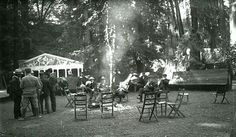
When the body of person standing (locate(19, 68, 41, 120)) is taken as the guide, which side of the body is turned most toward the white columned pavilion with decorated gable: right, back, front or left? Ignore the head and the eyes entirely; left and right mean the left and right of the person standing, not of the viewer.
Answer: front

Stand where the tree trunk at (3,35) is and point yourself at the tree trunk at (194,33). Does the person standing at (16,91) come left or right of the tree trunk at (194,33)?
right

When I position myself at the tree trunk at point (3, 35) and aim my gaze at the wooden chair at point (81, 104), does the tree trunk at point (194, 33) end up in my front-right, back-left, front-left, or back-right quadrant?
front-left

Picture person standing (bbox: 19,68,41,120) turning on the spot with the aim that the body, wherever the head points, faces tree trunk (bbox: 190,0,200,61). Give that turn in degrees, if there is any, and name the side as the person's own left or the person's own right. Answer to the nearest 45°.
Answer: approximately 45° to the person's own right

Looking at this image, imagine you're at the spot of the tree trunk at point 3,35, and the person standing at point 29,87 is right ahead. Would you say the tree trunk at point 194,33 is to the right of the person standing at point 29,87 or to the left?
left
